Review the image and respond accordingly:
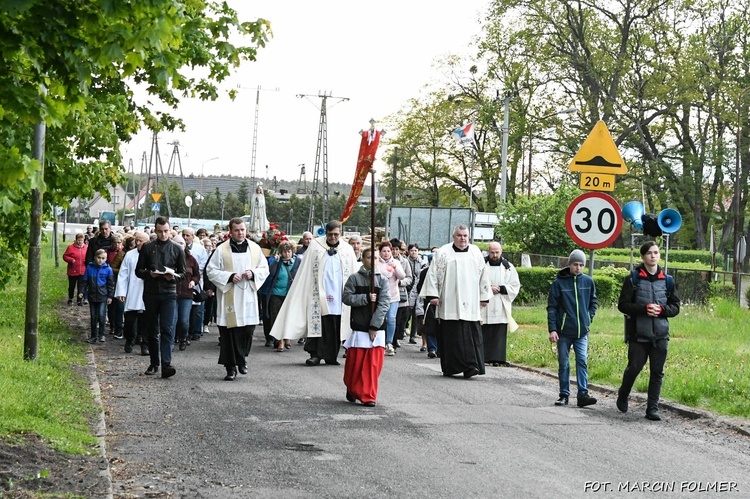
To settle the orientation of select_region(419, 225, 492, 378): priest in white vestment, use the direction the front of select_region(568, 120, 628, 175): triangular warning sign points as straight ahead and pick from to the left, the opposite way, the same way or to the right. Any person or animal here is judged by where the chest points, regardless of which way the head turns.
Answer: the same way

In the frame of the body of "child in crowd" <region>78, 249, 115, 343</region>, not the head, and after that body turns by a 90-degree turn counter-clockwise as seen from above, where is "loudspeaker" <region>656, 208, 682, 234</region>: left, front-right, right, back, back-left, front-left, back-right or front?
front

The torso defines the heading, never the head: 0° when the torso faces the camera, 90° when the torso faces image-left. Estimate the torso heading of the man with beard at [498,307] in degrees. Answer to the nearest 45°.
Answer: approximately 0°

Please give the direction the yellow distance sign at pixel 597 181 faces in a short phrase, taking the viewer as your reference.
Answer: facing the viewer

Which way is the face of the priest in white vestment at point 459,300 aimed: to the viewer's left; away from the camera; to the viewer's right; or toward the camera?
toward the camera

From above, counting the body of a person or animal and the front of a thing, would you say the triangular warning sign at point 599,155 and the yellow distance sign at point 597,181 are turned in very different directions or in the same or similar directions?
same or similar directions

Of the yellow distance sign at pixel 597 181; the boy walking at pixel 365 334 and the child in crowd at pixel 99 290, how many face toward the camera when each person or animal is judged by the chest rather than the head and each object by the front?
3

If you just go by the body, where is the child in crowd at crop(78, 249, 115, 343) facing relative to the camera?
toward the camera

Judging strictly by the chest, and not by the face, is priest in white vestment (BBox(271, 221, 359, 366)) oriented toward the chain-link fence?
no

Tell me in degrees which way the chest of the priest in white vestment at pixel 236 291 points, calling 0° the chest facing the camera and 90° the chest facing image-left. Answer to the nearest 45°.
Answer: approximately 0°

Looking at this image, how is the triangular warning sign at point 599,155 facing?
toward the camera

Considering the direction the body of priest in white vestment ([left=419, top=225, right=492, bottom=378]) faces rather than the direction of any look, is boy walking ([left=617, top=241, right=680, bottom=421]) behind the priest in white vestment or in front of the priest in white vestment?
in front
